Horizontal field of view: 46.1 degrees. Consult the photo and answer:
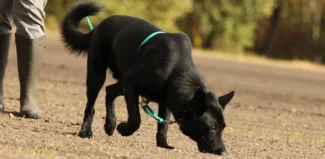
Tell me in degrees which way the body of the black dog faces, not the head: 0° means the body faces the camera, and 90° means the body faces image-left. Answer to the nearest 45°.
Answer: approximately 315°
